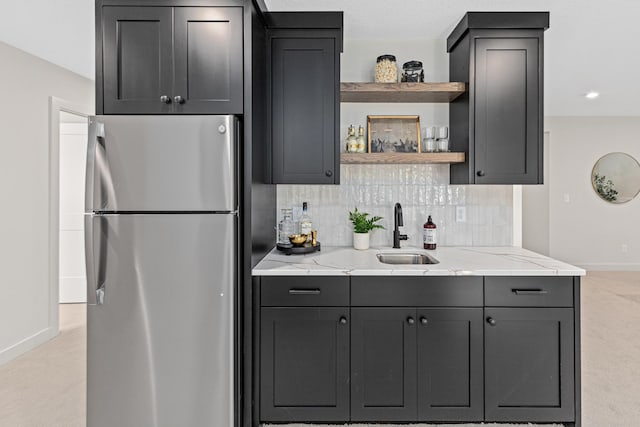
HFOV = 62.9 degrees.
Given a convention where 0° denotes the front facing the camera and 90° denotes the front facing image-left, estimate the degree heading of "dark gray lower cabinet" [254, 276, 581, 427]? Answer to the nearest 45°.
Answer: approximately 0°

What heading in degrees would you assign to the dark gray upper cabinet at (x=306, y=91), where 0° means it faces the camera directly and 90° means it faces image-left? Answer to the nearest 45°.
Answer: approximately 0°

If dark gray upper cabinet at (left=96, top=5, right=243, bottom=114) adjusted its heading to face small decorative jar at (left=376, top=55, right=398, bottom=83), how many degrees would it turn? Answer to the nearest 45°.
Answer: approximately 90° to its left

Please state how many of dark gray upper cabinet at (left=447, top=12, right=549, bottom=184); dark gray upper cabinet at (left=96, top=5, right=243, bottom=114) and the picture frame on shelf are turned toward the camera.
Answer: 3

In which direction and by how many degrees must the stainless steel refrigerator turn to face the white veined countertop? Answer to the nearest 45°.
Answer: approximately 90° to its left
